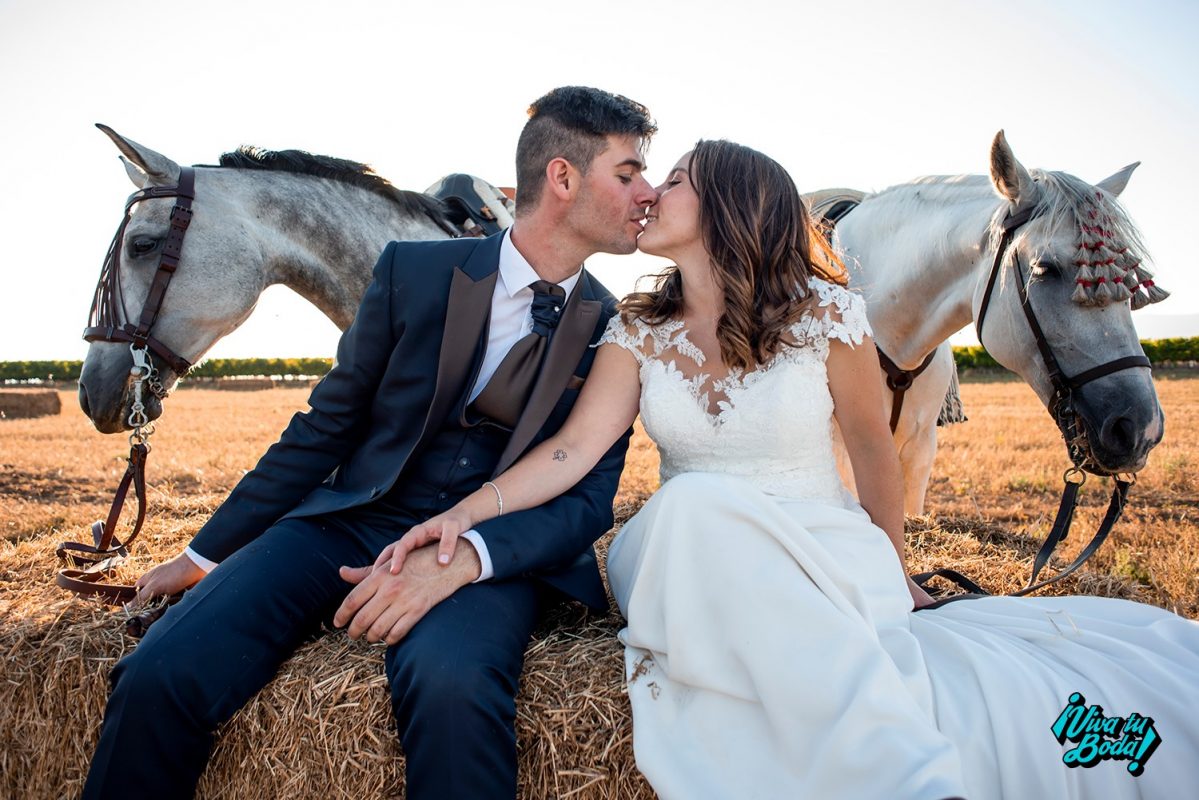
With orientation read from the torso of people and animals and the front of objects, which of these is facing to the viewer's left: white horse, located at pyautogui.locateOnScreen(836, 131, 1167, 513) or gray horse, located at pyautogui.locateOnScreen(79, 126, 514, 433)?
gray horse, located at pyautogui.locateOnScreen(79, 126, 514, 433)

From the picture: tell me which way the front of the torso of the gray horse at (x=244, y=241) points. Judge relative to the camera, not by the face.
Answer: to the viewer's left

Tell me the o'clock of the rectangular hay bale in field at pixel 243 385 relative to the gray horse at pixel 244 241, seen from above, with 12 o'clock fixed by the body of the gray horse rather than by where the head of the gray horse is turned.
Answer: The rectangular hay bale in field is roughly at 3 o'clock from the gray horse.

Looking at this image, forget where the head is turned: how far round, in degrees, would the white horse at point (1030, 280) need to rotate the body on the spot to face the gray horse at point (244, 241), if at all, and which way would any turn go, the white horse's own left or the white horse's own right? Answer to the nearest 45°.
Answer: approximately 135° to the white horse's own right

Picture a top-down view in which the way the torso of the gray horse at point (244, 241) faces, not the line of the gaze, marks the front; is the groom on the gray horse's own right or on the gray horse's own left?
on the gray horse's own left

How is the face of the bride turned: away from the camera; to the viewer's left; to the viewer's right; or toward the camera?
to the viewer's left

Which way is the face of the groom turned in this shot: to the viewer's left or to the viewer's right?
to the viewer's right

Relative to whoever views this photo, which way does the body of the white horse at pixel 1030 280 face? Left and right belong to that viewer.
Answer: facing the viewer and to the right of the viewer

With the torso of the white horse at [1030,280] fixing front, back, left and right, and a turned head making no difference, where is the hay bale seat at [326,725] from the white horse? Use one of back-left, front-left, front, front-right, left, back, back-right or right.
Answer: right

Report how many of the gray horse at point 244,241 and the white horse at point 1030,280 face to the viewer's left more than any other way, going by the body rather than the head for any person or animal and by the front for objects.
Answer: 1

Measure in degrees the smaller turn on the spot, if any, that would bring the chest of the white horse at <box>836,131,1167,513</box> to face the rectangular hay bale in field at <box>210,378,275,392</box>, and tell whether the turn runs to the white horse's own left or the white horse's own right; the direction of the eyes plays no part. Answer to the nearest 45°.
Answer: approximately 180°
